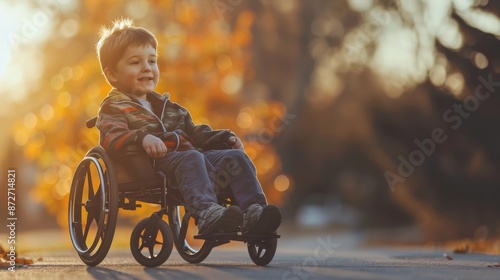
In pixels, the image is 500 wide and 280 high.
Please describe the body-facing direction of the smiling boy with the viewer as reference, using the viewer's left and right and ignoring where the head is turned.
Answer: facing the viewer and to the right of the viewer

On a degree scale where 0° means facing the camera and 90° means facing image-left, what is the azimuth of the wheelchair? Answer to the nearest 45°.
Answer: approximately 315°

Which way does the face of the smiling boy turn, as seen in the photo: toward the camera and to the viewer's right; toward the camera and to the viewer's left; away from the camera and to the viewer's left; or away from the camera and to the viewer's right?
toward the camera and to the viewer's right
